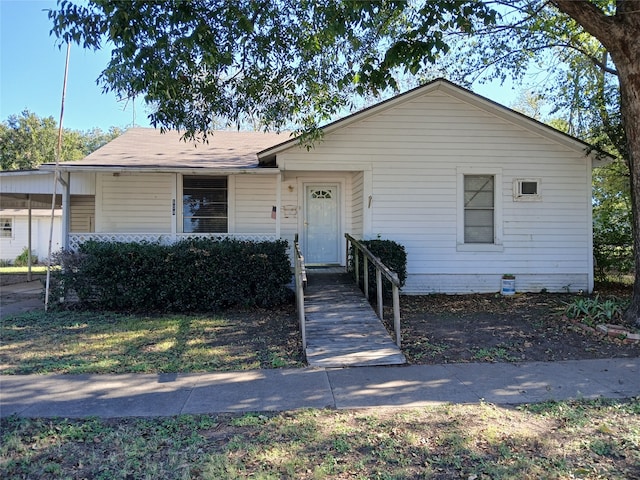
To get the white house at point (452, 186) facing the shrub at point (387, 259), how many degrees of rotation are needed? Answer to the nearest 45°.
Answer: approximately 45° to its right

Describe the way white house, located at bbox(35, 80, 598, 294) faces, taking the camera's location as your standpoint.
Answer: facing the viewer

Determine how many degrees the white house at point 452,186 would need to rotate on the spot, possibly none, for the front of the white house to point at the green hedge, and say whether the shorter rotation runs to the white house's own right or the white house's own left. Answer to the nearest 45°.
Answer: approximately 90° to the white house's own right

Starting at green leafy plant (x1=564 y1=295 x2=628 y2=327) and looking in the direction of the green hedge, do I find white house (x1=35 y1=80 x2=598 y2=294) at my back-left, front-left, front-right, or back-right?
front-right

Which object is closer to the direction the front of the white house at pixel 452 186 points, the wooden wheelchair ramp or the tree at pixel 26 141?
the wooden wheelchair ramp

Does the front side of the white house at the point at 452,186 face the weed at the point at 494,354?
yes

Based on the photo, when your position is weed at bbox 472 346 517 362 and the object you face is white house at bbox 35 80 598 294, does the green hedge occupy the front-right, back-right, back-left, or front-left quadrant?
front-left

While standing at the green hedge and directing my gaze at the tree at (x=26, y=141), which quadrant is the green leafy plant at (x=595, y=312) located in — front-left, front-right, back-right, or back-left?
back-right

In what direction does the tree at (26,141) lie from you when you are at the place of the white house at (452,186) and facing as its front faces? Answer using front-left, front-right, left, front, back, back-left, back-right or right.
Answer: back-right

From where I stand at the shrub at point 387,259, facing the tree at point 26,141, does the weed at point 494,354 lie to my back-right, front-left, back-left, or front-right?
back-left

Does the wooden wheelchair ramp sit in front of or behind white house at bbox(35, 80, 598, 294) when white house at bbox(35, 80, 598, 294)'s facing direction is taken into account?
in front
